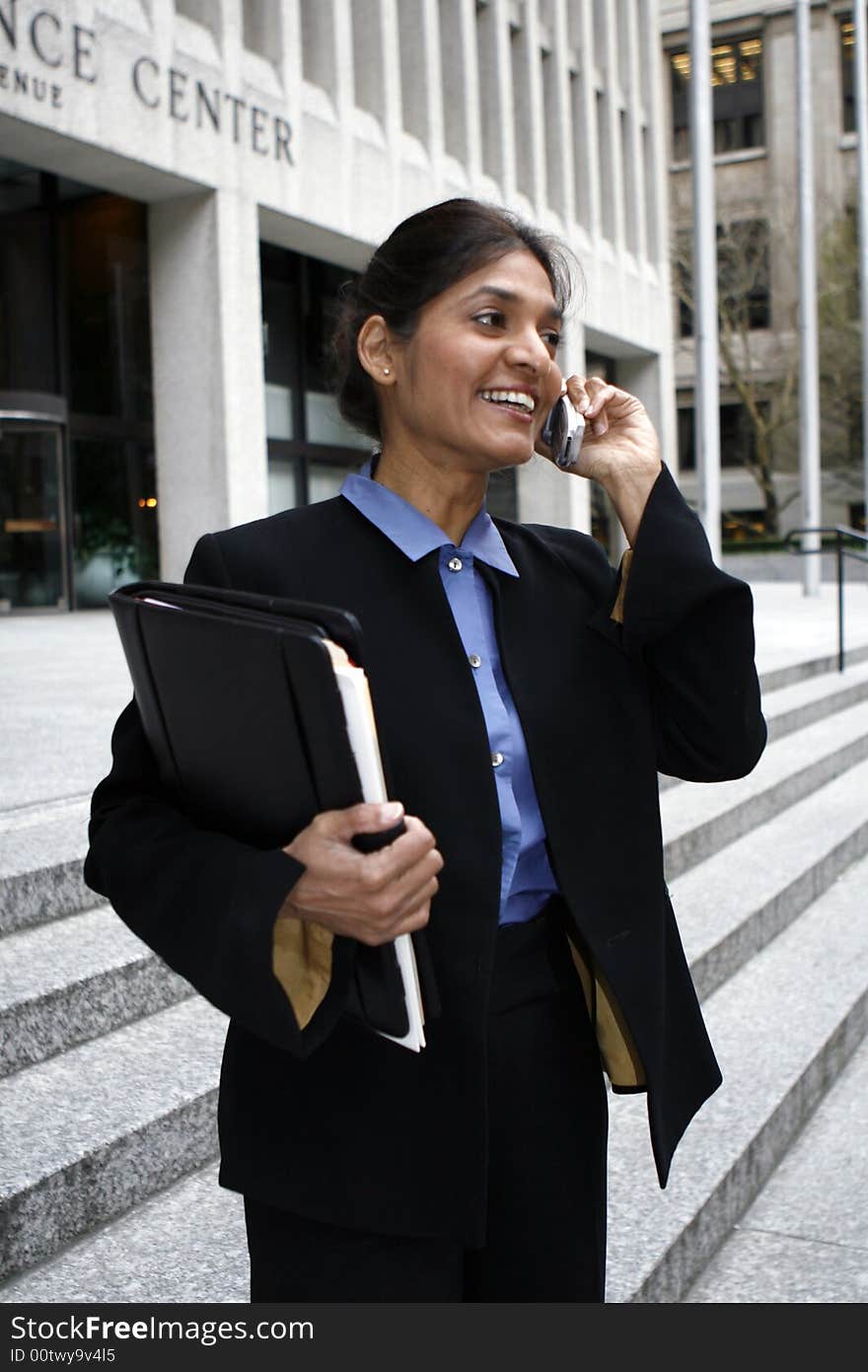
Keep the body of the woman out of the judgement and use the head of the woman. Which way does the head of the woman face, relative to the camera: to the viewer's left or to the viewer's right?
to the viewer's right

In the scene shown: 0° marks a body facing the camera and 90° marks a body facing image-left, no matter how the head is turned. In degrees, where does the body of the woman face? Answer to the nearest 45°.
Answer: approximately 315°

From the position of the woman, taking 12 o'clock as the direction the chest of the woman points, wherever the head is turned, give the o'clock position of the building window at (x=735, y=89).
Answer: The building window is roughly at 8 o'clock from the woman.

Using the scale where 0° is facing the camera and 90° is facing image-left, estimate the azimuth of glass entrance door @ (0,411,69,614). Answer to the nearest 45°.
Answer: approximately 315°

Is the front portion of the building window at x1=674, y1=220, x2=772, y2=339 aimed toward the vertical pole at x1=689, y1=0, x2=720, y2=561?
yes

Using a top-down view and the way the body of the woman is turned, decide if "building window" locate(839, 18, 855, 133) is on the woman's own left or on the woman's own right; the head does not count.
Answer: on the woman's own left

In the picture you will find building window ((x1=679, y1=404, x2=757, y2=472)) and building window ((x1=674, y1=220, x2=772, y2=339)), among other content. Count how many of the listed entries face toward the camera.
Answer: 2

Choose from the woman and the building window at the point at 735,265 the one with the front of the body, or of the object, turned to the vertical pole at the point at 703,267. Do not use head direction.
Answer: the building window

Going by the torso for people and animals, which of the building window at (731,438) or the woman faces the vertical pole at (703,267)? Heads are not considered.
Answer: the building window
